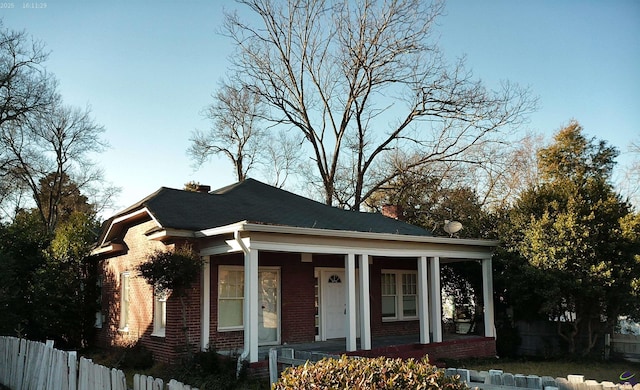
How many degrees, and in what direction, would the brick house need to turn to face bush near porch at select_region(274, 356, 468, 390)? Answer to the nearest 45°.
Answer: approximately 45° to its right

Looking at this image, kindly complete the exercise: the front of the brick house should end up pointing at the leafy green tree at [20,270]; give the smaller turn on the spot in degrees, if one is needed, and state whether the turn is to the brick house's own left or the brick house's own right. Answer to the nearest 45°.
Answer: approximately 135° to the brick house's own right

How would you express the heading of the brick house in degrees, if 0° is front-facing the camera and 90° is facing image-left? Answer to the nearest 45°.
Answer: approximately 315°
